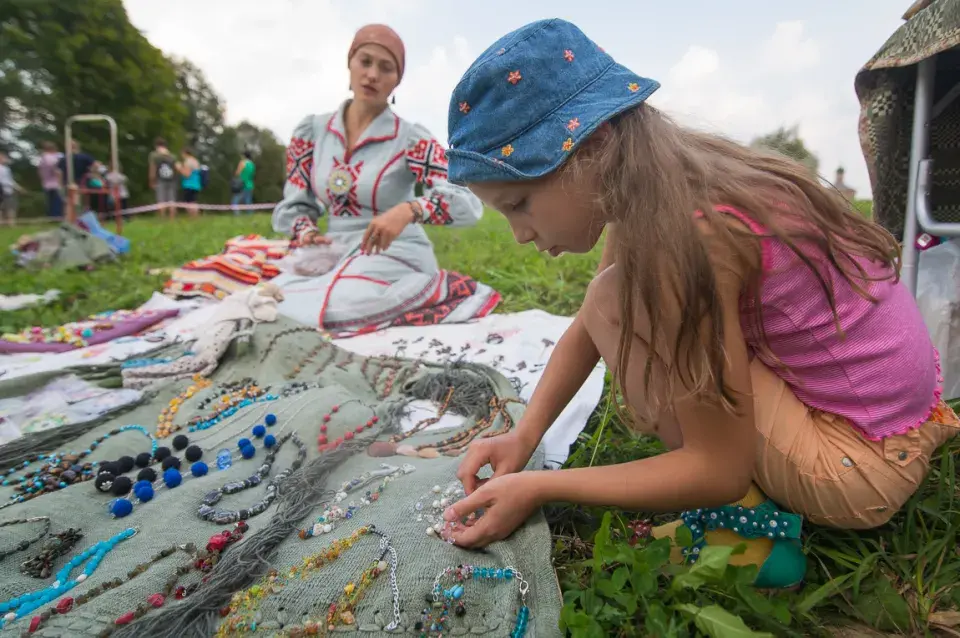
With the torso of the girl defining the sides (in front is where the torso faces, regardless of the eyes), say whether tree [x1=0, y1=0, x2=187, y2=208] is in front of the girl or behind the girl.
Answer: in front

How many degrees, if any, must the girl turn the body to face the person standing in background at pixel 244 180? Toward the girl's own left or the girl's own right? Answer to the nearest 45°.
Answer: approximately 45° to the girl's own right

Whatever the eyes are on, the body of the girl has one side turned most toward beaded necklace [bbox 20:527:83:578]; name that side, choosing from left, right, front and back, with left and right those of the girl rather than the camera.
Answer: front

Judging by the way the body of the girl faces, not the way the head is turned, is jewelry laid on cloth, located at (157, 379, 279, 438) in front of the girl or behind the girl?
in front

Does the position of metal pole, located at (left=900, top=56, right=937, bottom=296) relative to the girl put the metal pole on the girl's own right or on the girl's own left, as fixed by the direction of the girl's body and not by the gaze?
on the girl's own right

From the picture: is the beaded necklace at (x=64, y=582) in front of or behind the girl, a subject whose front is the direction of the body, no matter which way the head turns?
in front

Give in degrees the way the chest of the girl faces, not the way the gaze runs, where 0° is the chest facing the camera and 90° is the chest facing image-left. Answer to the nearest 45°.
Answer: approximately 90°
